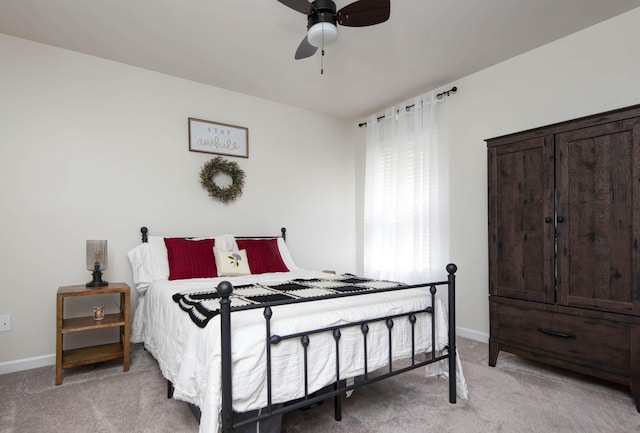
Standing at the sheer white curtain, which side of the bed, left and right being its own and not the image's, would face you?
left

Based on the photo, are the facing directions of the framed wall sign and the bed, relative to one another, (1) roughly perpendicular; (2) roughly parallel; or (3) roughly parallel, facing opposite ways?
roughly parallel

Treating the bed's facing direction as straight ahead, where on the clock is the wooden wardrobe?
The wooden wardrobe is roughly at 10 o'clock from the bed.

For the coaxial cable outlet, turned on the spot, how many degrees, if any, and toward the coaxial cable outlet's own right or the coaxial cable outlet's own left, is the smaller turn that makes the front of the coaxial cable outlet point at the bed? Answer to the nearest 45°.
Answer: approximately 45° to the coaxial cable outlet's own left

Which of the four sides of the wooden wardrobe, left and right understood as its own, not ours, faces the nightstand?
front

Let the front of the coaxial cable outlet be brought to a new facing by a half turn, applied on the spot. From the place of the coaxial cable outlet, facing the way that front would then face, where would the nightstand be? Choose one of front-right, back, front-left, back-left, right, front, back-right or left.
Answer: back-right

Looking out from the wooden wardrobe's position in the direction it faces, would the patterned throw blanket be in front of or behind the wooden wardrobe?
in front

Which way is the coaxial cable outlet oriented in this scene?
toward the camera

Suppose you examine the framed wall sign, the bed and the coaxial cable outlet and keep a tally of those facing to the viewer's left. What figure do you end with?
0

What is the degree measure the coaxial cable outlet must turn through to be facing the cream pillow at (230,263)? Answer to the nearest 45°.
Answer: approximately 45° to its left

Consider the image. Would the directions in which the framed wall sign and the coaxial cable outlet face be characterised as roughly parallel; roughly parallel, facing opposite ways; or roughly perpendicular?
roughly parallel
